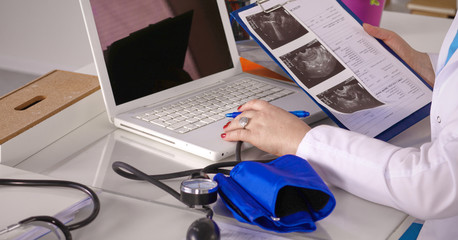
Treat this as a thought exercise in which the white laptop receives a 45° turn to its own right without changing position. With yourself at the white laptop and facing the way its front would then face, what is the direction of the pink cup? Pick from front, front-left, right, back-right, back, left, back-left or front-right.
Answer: back-left

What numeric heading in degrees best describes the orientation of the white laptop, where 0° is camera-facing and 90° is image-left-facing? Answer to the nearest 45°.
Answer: approximately 315°
